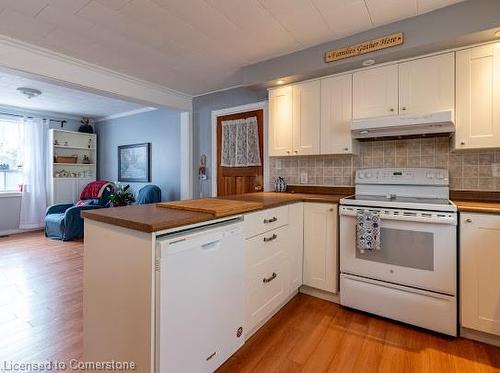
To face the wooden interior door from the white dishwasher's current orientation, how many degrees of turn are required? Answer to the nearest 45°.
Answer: approximately 135° to its left

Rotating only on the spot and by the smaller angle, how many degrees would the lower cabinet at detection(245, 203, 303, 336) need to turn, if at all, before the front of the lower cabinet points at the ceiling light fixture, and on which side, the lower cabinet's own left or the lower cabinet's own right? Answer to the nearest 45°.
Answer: approximately 180°

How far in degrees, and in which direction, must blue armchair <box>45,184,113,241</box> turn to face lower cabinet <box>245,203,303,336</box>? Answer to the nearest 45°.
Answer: approximately 45° to its left

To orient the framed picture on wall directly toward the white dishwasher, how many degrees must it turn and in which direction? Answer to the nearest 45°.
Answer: approximately 45° to its left

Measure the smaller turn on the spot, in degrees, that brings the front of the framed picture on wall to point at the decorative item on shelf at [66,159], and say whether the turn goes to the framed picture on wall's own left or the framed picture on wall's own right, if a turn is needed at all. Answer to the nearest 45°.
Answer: approximately 90° to the framed picture on wall's own right

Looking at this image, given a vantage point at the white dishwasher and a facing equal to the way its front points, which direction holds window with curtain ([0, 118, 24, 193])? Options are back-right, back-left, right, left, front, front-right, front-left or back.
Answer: back

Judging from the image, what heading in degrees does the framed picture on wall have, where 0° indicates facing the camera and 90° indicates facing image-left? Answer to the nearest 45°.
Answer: approximately 45°

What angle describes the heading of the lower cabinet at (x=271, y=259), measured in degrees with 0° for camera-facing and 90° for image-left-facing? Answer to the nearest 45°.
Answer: approximately 315°

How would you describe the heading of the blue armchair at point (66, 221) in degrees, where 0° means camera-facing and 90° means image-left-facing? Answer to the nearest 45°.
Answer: approximately 45°

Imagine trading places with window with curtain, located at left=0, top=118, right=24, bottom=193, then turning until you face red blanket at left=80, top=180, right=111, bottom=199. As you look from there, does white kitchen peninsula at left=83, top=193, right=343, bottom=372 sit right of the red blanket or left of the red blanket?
right
